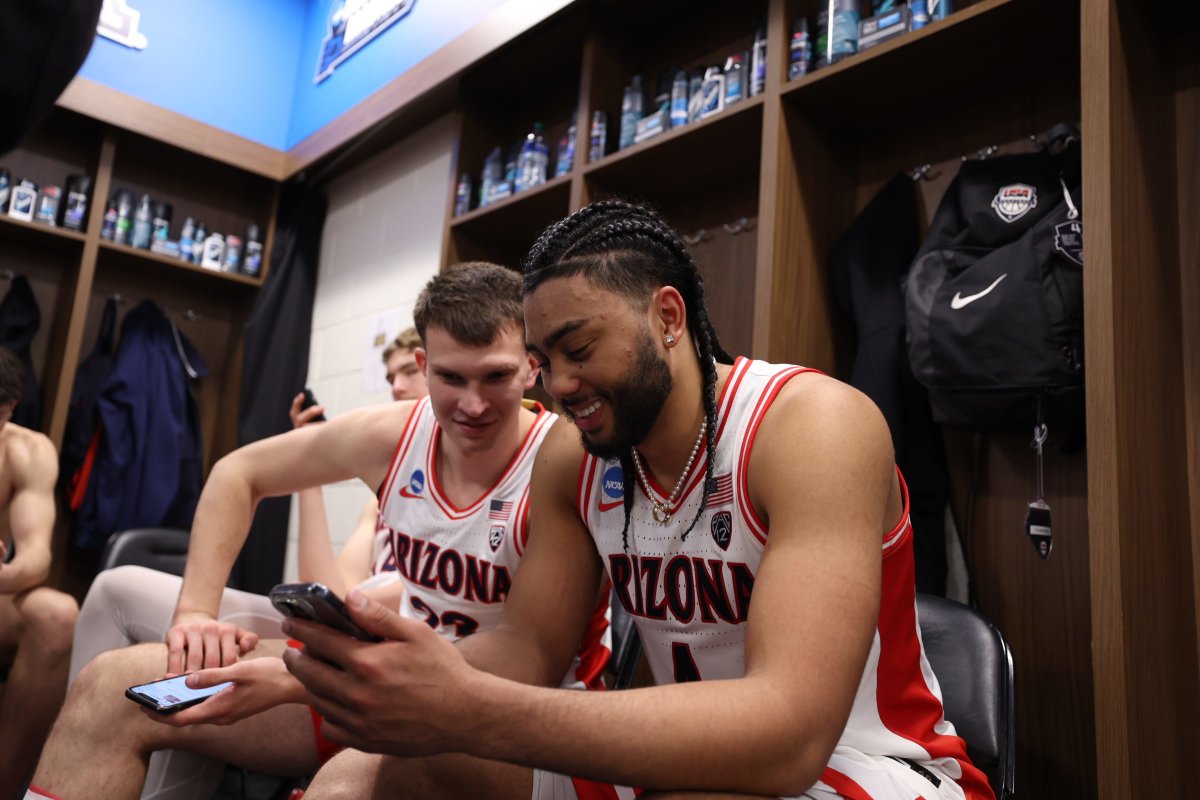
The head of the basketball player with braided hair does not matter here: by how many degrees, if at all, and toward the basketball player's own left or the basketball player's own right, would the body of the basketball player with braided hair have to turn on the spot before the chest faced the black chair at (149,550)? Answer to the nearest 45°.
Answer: approximately 90° to the basketball player's own right

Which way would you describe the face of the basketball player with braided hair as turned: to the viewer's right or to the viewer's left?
to the viewer's left

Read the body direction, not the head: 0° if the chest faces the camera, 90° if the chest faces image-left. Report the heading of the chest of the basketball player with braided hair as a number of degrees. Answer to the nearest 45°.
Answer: approximately 45°

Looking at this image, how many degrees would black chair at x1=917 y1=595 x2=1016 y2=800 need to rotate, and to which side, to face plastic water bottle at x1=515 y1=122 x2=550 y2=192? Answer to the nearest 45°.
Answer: approximately 90° to its right

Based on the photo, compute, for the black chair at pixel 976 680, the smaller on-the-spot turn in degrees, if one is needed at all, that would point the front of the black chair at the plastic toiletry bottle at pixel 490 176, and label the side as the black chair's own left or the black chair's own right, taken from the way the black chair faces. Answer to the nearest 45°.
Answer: approximately 90° to the black chair's own right

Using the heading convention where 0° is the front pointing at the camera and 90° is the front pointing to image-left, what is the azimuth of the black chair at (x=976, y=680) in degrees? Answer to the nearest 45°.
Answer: approximately 45°

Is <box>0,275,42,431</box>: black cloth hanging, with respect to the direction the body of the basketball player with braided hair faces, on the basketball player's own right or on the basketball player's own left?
on the basketball player's own right
